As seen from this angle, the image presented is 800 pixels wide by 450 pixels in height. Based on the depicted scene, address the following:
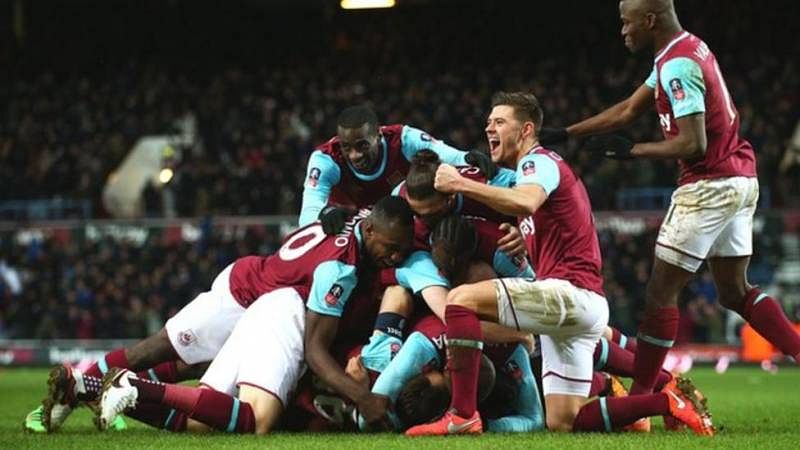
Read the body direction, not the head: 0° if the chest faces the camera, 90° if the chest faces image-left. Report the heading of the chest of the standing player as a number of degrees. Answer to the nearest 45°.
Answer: approximately 90°

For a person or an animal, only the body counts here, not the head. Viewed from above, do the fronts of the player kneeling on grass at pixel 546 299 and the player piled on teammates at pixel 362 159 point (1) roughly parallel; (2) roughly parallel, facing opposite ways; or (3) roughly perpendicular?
roughly perpendicular

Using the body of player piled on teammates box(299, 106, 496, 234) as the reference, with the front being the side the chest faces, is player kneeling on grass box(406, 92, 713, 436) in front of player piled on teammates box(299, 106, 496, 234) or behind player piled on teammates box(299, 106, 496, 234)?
in front

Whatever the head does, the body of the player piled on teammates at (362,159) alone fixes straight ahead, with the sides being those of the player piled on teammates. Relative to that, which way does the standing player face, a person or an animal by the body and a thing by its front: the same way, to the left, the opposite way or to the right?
to the right

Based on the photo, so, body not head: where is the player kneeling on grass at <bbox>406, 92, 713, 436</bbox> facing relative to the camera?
to the viewer's left

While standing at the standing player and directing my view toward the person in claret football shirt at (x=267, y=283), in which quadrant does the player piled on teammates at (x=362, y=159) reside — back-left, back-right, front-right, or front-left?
front-right

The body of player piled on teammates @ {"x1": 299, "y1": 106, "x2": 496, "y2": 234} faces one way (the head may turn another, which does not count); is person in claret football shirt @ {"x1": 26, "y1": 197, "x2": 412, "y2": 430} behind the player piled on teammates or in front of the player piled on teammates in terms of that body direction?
in front

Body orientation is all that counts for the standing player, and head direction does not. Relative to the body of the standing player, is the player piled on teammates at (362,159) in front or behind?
in front

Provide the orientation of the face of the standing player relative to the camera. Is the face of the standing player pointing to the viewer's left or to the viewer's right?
to the viewer's left

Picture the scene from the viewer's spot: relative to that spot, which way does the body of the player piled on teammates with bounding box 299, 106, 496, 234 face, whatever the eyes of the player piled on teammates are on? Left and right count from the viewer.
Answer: facing the viewer

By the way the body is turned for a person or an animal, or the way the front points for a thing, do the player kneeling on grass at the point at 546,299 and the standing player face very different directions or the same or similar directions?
same or similar directions

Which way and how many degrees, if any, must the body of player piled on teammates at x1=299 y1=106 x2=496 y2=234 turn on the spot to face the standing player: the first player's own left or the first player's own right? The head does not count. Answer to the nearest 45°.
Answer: approximately 45° to the first player's own left
